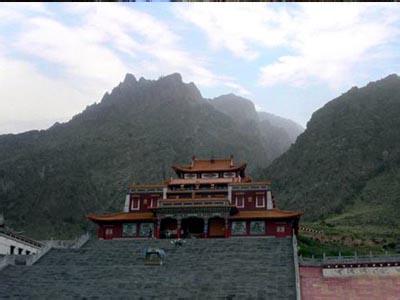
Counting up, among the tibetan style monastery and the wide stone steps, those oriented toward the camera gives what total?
2

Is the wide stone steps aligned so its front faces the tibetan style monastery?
no

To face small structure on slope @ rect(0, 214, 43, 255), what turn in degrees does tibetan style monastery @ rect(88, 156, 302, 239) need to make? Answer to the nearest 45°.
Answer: approximately 90° to its right

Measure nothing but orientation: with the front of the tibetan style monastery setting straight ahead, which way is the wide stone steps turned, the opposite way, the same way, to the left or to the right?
the same way

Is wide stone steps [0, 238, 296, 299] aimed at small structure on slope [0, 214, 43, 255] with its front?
no

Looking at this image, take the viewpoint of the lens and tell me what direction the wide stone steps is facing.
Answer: facing the viewer

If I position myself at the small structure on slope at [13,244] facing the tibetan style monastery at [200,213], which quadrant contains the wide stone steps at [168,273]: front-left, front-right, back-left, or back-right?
front-right

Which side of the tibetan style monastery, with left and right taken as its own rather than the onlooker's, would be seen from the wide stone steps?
front

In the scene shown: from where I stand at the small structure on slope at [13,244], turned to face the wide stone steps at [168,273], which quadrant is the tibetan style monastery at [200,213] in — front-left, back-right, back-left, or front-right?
front-left

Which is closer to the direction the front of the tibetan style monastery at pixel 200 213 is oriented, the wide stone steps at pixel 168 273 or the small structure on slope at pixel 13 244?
the wide stone steps
